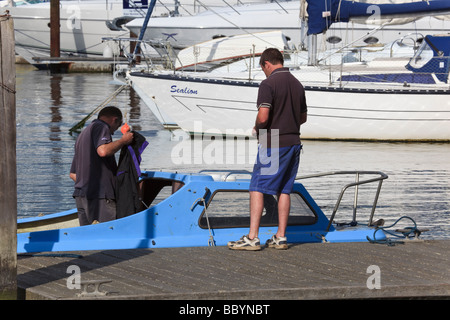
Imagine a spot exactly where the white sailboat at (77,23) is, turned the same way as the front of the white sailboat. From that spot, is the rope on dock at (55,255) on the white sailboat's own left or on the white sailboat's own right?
on the white sailboat's own left

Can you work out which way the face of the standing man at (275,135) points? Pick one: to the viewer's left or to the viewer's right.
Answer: to the viewer's left

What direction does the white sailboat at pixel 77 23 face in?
to the viewer's left

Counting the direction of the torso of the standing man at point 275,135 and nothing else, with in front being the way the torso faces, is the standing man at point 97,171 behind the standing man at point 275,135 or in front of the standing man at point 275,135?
in front

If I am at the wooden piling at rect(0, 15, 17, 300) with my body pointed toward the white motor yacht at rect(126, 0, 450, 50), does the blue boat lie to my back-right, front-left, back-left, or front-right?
front-right

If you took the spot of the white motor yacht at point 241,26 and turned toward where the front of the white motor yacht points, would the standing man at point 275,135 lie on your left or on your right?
on your left

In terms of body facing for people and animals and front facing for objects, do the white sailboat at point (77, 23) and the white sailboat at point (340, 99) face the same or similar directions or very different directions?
same or similar directions

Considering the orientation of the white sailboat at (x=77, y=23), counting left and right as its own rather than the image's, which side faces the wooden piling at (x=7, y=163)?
left

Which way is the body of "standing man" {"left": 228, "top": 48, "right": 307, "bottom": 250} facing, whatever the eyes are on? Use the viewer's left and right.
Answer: facing away from the viewer and to the left of the viewer

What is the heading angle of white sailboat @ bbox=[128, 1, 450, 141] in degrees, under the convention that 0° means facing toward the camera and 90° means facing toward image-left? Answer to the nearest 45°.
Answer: approximately 90°

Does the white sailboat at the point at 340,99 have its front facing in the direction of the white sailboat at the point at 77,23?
no

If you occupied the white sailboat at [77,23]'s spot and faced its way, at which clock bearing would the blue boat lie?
The blue boat is roughly at 9 o'clock from the white sailboat.

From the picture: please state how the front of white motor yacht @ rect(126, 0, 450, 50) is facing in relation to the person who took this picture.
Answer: facing to the left of the viewer

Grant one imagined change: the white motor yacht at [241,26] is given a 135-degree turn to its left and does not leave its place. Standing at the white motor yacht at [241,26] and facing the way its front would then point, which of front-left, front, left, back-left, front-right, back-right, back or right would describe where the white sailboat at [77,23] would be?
back

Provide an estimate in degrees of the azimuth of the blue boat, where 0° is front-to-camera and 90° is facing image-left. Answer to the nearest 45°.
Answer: approximately 270°
